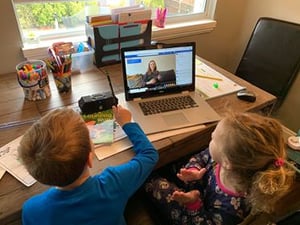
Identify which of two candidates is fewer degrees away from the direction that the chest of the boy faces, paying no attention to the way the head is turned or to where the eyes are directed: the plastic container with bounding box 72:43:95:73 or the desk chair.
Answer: the plastic container

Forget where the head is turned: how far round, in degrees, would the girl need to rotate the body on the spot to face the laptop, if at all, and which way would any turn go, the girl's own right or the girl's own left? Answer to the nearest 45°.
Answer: approximately 45° to the girl's own right

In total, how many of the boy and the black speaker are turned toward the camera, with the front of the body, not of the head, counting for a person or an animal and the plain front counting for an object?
1

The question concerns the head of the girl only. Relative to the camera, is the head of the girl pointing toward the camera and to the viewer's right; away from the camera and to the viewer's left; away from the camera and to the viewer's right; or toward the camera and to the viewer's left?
away from the camera and to the viewer's left

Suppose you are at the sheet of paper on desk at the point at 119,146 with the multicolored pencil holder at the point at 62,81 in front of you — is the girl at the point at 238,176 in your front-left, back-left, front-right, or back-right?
back-right

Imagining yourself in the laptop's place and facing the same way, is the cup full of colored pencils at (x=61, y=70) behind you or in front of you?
behind

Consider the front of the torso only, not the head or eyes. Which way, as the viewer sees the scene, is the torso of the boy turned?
away from the camera

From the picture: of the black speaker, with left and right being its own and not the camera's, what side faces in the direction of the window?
back

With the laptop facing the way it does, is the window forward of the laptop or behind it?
behind
